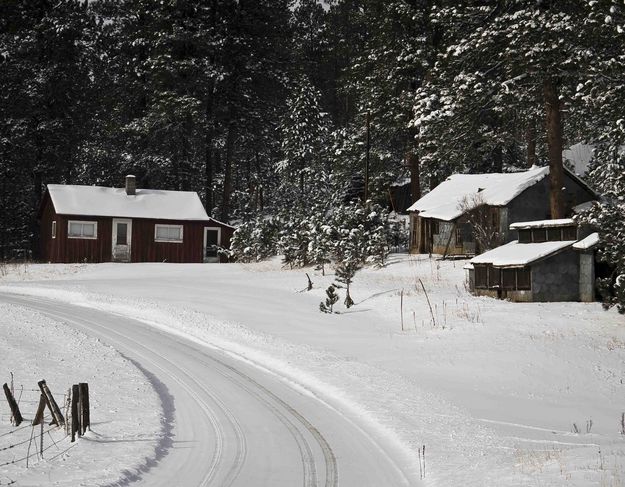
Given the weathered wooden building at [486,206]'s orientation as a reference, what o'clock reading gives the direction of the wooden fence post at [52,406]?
The wooden fence post is roughly at 11 o'clock from the weathered wooden building.

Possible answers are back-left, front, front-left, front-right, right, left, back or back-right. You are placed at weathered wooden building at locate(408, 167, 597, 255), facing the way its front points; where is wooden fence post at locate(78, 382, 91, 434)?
front-left

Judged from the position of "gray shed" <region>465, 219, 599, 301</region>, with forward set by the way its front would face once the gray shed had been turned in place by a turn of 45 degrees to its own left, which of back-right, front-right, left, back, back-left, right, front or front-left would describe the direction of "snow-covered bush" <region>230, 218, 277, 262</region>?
back-right

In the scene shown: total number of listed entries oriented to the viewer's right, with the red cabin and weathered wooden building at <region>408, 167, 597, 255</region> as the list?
0

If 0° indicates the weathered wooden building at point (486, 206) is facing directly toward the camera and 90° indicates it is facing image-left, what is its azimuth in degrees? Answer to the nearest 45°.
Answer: approximately 45°

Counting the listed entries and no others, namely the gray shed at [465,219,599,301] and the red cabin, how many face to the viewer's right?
0

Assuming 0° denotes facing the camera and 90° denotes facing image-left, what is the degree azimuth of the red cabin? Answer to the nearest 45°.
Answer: approximately 0°

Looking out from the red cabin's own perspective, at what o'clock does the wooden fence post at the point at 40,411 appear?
The wooden fence post is roughly at 12 o'clock from the red cabin.

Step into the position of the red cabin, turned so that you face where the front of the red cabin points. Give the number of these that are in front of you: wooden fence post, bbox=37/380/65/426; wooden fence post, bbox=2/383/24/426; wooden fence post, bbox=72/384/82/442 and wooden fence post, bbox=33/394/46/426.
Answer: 4

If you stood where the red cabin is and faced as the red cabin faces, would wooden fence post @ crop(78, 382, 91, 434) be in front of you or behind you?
in front

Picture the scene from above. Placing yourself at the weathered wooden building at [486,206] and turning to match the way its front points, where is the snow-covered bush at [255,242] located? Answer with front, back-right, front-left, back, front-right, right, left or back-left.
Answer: front-right

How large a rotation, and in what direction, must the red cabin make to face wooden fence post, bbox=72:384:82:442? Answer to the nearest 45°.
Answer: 0° — it already faces it

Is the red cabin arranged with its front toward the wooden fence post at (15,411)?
yes

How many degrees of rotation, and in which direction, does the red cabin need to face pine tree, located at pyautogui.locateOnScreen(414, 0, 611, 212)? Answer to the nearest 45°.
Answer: approximately 45° to its left
